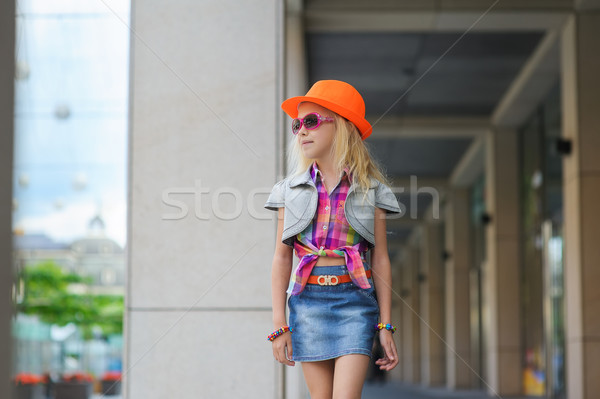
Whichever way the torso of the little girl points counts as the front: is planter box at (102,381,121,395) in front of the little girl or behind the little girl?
behind

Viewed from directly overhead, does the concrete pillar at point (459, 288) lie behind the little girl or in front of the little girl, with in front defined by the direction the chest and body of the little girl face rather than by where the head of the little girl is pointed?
behind

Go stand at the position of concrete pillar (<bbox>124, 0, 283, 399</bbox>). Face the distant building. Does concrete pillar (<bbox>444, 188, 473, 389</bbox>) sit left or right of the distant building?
right

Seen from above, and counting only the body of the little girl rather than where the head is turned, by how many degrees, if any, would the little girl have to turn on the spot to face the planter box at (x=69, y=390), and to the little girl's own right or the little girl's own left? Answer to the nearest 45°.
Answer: approximately 180°

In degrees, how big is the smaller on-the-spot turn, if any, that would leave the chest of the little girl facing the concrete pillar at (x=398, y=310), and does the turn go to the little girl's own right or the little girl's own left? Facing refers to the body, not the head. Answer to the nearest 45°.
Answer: approximately 180°

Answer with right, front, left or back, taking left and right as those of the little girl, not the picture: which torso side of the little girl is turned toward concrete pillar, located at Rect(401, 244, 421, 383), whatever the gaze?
back

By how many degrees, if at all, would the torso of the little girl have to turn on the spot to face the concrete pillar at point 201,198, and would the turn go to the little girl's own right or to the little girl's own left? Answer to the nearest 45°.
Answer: approximately 135° to the little girl's own right

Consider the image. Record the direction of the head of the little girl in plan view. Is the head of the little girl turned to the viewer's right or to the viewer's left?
to the viewer's left

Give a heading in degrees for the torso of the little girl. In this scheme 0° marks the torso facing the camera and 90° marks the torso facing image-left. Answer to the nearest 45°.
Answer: approximately 0°

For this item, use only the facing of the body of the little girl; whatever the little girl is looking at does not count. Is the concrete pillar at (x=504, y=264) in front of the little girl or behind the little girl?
behind
